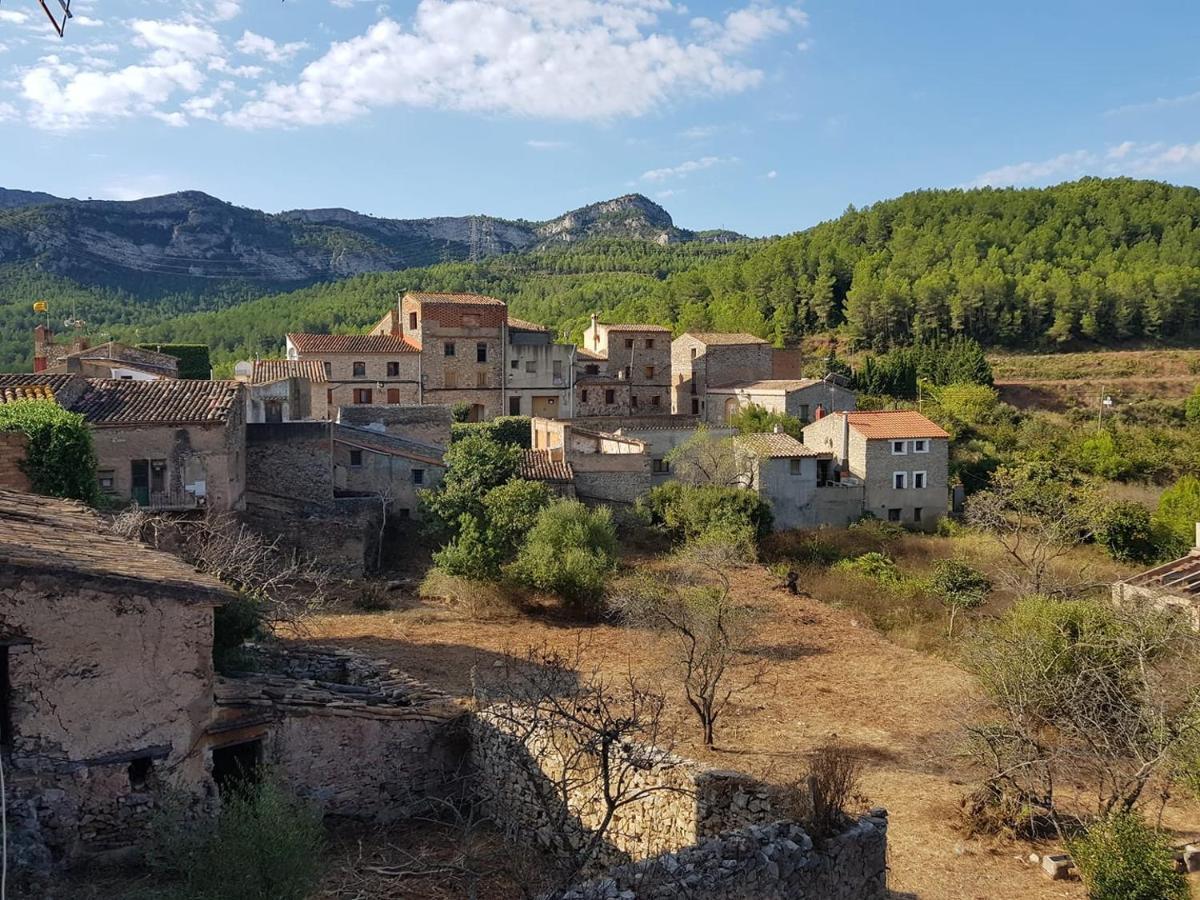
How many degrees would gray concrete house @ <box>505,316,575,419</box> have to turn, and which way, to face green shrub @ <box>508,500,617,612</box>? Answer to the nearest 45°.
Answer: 0° — it already faces it

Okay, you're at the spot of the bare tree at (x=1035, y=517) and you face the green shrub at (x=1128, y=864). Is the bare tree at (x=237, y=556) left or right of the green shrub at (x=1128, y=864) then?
right

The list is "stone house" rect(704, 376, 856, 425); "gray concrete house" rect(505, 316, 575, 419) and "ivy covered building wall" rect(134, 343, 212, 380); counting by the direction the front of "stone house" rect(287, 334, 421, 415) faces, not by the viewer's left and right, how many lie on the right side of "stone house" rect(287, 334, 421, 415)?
1

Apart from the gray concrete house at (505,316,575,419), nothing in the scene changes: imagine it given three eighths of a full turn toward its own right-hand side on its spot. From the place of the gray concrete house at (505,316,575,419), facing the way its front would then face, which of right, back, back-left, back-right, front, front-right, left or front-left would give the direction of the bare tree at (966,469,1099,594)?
back

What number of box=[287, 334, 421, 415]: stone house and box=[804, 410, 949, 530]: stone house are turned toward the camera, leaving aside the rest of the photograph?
2

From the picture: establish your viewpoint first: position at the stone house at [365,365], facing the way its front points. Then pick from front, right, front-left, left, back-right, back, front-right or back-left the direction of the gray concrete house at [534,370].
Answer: left

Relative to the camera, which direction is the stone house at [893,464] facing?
toward the camera

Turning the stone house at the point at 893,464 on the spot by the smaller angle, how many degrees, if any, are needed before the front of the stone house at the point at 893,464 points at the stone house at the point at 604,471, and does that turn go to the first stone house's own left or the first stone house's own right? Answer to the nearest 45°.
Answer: approximately 45° to the first stone house's own right

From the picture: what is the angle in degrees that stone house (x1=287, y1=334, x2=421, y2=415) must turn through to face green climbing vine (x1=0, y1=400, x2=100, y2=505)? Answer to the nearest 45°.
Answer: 0° — it already faces it

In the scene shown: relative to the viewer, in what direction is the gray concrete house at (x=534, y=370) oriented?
toward the camera

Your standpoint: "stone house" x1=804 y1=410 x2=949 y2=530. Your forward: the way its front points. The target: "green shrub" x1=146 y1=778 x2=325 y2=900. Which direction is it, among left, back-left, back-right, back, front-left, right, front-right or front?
front

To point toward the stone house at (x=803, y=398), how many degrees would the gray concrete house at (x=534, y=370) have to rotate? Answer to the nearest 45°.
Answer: approximately 90° to its left

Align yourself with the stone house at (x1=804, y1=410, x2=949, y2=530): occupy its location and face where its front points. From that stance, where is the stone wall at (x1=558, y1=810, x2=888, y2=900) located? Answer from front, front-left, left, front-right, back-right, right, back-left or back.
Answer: front

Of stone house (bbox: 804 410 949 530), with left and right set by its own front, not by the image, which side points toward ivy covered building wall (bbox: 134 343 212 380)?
right

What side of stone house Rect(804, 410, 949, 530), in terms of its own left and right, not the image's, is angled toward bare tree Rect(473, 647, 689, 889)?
front

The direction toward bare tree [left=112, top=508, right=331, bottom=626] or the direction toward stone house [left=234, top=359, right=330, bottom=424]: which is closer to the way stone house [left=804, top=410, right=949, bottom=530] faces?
the bare tree
